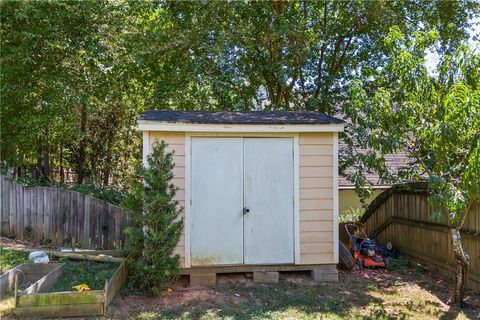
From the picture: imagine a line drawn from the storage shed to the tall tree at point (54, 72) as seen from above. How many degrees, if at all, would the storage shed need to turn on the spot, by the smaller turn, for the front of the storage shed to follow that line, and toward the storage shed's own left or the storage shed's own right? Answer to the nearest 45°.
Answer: approximately 135° to the storage shed's own right

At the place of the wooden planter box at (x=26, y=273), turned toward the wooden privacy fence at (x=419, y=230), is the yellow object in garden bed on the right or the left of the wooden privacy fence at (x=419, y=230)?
right

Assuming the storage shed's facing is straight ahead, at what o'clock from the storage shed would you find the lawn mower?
The lawn mower is roughly at 8 o'clock from the storage shed.

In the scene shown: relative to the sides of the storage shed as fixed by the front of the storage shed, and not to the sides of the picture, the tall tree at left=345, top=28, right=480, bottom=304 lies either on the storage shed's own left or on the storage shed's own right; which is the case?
on the storage shed's own left

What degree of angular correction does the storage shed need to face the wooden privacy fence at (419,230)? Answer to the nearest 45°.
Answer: approximately 135° to its left

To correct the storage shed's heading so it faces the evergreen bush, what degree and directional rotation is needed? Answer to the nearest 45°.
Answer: approximately 45° to its right

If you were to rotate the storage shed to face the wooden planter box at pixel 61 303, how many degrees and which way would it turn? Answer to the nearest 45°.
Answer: approximately 45° to its right

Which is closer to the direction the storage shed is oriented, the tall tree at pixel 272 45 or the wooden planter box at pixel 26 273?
the wooden planter box

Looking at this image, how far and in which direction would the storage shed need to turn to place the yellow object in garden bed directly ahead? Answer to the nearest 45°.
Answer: approximately 45° to its right

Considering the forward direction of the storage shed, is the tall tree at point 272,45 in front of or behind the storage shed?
behind

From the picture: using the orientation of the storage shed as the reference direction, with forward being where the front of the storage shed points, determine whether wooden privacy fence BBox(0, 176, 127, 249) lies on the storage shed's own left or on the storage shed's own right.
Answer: on the storage shed's own right

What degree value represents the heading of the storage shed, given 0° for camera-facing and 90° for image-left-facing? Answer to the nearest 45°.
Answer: approximately 0°

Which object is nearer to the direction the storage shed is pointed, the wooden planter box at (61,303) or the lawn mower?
the wooden planter box

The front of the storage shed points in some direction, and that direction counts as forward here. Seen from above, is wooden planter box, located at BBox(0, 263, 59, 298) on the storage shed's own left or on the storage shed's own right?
on the storage shed's own right
